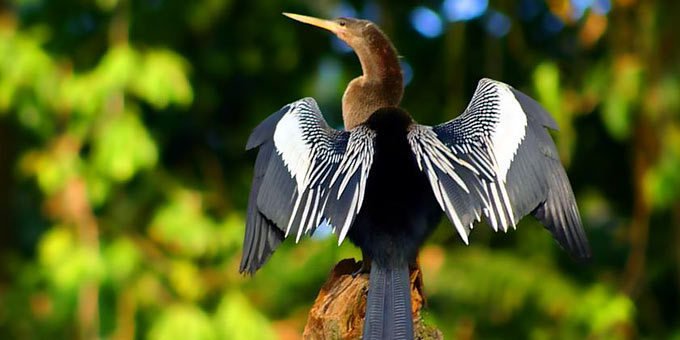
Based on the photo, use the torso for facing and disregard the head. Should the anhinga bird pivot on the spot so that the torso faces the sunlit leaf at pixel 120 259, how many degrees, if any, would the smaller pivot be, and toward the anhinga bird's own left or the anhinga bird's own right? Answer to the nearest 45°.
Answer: approximately 45° to the anhinga bird's own left

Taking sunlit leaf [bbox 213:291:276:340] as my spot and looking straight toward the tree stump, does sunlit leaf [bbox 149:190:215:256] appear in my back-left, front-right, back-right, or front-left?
back-right

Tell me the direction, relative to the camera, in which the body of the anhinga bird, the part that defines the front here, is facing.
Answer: away from the camera

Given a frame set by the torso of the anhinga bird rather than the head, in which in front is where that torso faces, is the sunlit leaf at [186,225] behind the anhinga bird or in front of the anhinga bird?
in front
